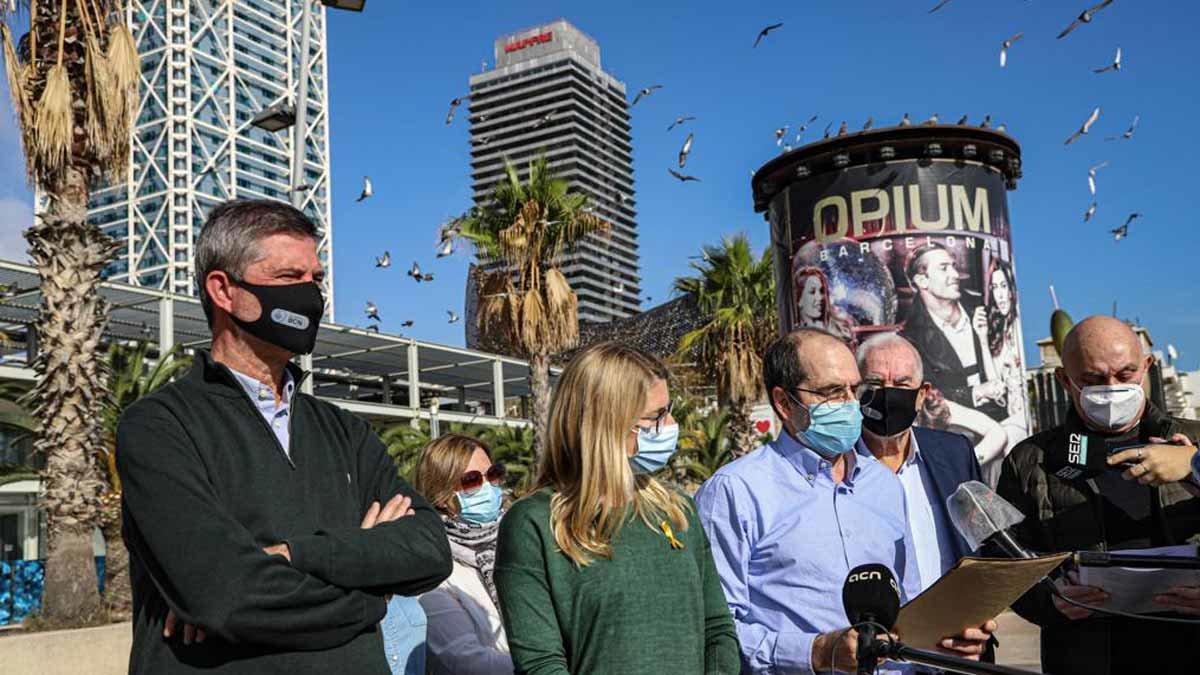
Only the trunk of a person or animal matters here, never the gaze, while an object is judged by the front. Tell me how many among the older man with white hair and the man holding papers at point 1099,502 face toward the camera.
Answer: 2

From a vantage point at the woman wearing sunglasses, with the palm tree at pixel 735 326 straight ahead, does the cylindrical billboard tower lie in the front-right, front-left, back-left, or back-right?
front-right

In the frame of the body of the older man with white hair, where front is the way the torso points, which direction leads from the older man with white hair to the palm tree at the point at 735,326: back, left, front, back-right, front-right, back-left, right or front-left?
back

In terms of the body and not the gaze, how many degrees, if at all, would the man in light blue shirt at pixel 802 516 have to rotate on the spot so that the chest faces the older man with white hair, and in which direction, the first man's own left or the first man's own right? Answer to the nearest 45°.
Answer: approximately 90° to the first man's own left

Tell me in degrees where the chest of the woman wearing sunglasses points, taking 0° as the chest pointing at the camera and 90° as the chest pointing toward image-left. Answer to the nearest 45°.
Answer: approximately 315°

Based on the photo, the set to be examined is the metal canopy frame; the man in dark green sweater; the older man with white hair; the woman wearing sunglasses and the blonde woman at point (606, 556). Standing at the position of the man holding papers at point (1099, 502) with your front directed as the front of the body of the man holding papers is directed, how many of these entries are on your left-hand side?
0

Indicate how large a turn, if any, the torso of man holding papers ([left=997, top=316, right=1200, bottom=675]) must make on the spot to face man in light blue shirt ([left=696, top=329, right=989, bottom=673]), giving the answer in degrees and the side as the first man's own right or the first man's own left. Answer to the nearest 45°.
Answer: approximately 45° to the first man's own right

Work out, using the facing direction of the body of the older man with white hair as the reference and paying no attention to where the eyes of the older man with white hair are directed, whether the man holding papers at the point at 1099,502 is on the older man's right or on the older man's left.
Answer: on the older man's left

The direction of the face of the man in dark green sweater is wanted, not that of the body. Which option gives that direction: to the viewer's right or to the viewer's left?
to the viewer's right

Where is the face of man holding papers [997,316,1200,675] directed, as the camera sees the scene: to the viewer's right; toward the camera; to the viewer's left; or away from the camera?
toward the camera

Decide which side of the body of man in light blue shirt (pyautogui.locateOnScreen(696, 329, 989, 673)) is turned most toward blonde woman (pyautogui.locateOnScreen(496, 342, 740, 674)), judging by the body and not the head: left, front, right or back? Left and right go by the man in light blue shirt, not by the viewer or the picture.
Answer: right

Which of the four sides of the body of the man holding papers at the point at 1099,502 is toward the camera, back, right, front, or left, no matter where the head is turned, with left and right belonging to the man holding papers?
front

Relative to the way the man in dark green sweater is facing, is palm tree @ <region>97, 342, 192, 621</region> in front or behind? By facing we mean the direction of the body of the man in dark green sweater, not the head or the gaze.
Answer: behind

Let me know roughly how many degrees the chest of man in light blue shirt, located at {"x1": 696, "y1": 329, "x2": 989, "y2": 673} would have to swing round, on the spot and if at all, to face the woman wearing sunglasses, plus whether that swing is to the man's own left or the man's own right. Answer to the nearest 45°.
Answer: approximately 135° to the man's own right

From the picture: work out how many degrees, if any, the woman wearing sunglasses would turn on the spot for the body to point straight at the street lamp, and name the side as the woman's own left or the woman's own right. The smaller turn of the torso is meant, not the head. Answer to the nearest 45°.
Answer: approximately 135° to the woman's own left

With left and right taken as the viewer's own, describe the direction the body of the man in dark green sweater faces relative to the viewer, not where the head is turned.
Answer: facing the viewer and to the right of the viewer

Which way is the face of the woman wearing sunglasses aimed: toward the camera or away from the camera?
toward the camera
